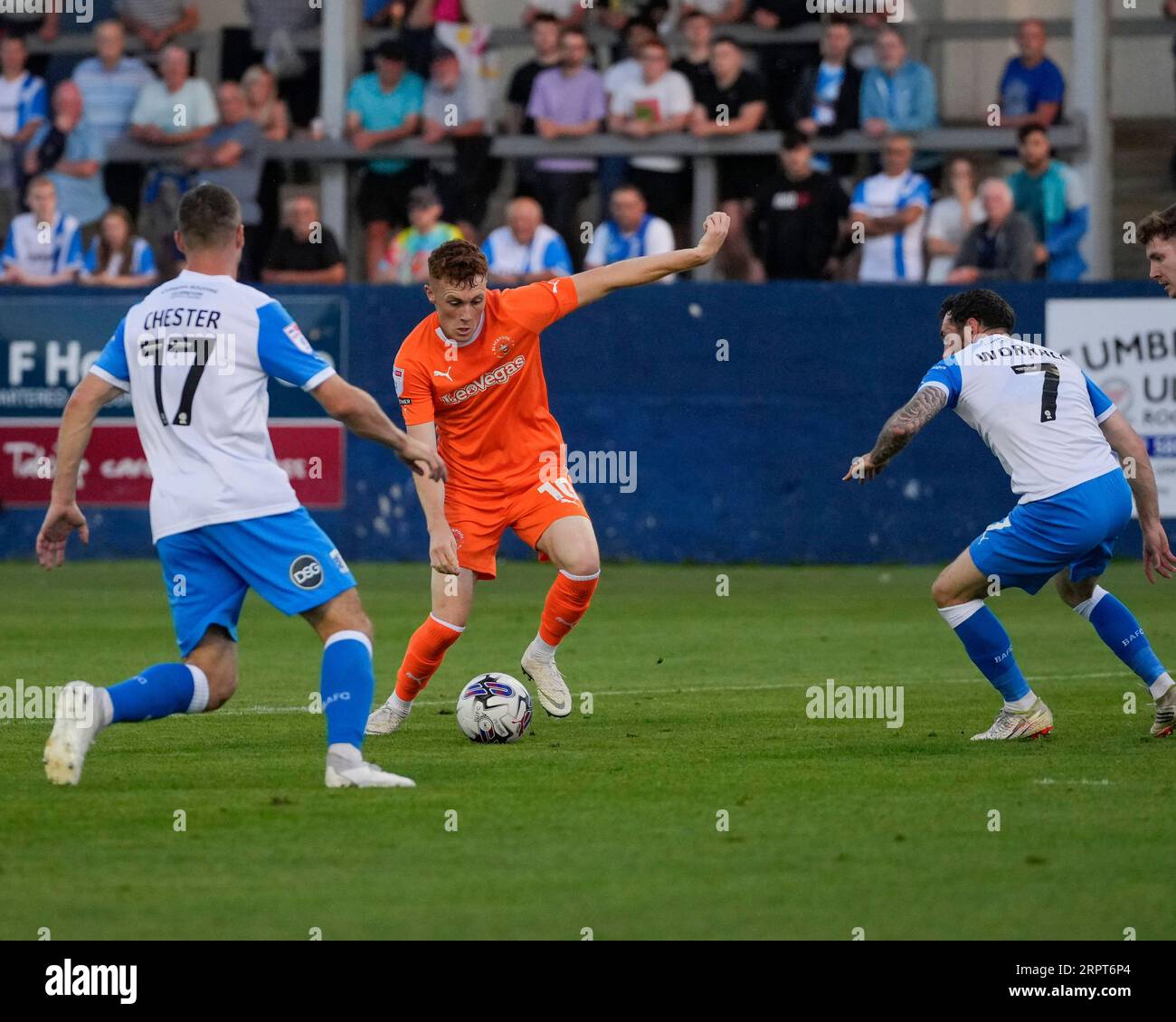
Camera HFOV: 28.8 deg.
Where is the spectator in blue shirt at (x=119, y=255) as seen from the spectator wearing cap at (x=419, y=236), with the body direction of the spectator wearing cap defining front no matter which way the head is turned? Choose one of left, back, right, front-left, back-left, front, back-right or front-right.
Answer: right

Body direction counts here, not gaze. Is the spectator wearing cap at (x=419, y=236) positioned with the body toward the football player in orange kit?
yes

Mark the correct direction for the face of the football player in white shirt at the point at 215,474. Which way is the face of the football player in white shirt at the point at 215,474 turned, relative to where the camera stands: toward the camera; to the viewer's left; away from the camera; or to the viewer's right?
away from the camera

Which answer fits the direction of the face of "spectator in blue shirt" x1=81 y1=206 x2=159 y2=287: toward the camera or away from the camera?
toward the camera

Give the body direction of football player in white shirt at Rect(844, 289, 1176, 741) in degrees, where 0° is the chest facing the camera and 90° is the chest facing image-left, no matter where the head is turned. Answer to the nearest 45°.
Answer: approximately 135°

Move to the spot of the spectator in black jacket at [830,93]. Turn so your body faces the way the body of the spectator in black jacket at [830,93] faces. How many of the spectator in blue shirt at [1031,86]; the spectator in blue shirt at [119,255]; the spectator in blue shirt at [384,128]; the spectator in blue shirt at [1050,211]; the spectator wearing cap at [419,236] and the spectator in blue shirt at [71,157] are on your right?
4

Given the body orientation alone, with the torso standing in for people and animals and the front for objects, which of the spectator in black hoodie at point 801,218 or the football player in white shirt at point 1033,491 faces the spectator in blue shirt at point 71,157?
the football player in white shirt

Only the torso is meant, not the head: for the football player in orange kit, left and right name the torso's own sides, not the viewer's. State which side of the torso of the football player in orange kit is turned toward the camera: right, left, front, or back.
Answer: front

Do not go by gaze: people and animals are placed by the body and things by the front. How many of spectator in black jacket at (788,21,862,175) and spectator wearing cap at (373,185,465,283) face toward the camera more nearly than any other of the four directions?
2

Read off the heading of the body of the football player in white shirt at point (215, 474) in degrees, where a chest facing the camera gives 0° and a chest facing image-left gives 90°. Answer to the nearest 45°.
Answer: approximately 225°

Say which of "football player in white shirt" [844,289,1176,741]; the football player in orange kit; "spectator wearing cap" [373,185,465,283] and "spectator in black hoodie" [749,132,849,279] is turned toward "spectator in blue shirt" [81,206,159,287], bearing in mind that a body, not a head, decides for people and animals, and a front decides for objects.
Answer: the football player in white shirt

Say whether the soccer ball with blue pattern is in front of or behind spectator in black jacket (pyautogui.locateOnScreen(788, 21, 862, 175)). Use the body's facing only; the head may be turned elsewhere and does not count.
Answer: in front

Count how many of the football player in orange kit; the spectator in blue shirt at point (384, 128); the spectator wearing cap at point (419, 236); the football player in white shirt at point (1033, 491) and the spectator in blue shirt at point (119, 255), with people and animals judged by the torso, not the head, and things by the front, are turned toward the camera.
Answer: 4

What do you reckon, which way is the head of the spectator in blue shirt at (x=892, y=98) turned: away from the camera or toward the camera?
toward the camera

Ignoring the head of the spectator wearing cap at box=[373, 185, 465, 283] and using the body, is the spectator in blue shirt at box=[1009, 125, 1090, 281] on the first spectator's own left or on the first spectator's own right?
on the first spectator's own left

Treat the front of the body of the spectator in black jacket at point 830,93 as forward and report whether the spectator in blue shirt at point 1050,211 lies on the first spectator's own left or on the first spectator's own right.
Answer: on the first spectator's own left

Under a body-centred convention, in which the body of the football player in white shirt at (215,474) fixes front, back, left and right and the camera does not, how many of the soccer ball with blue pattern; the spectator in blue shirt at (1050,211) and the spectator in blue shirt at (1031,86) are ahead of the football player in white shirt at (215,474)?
3

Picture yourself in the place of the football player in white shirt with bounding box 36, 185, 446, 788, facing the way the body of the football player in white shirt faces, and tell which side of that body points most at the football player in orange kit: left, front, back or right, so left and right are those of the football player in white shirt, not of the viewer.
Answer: front
